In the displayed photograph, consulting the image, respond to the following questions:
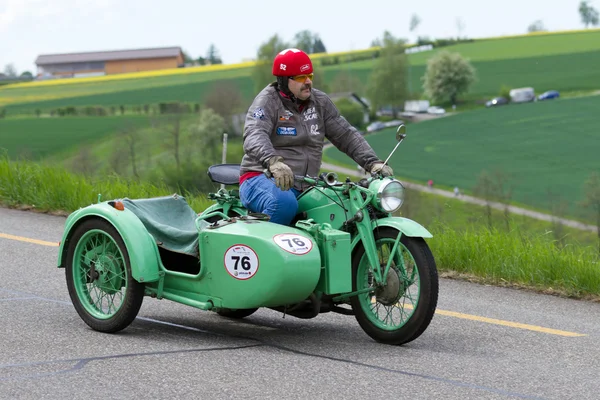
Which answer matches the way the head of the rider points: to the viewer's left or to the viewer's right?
to the viewer's right

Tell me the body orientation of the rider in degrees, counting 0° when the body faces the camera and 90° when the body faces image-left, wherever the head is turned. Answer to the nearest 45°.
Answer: approximately 315°
